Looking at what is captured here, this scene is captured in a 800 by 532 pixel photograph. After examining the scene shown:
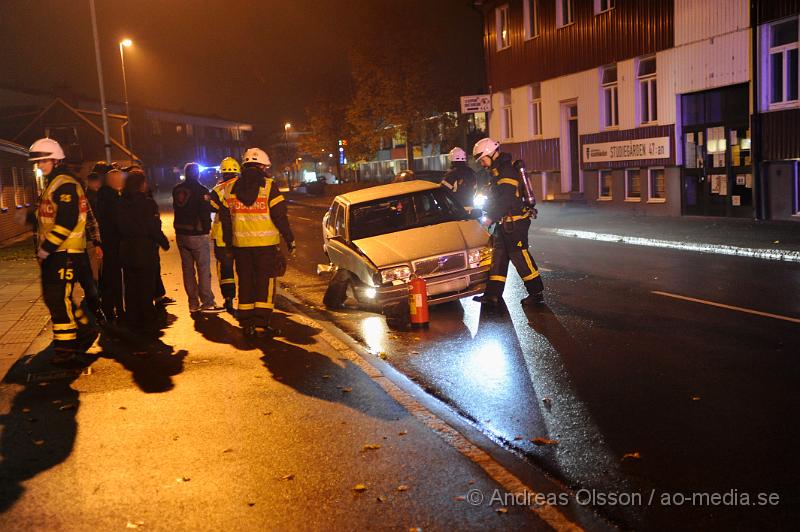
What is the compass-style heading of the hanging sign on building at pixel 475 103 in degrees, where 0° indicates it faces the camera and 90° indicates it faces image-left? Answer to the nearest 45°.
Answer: approximately 0°

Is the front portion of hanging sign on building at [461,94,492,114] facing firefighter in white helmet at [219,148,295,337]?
yes

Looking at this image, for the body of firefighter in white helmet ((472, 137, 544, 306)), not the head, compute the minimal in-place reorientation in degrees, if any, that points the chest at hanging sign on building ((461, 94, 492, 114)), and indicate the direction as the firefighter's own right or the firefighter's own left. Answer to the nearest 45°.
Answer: approximately 90° to the firefighter's own right

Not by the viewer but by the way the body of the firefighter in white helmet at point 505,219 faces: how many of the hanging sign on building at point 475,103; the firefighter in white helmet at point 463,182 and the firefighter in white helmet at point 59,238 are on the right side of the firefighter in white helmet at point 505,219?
2

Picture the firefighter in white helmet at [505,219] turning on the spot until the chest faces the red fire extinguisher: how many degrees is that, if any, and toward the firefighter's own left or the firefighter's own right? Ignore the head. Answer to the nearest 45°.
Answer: approximately 45° to the firefighter's own left

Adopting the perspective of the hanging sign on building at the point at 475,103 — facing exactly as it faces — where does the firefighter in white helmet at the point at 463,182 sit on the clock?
The firefighter in white helmet is roughly at 12 o'clock from the hanging sign on building.

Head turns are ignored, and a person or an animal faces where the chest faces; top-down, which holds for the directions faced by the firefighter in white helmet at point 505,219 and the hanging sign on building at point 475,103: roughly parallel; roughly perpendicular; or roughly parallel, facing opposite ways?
roughly perpendicular

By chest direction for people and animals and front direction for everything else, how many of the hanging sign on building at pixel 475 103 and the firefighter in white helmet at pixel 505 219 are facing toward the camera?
1

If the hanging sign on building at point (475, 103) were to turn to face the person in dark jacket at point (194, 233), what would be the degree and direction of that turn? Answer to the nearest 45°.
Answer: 0° — it already faces them

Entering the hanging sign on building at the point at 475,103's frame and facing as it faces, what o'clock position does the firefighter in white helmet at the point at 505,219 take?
The firefighter in white helmet is roughly at 12 o'clock from the hanging sign on building.

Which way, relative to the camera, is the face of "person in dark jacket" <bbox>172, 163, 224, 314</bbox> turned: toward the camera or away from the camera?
away from the camera

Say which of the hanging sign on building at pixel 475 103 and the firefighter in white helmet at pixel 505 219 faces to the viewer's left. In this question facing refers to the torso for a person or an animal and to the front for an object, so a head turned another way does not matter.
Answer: the firefighter in white helmet

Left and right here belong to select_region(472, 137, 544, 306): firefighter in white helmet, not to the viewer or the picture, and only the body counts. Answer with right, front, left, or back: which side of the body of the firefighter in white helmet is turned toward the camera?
left

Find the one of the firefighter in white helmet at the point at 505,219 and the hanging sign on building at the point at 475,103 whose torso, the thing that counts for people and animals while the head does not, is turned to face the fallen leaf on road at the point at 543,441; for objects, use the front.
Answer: the hanging sign on building
